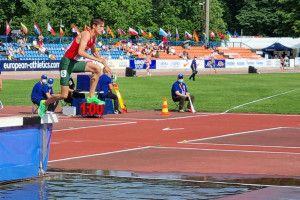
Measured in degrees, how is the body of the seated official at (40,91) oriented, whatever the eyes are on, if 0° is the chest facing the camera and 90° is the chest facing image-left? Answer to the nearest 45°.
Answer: approximately 315°

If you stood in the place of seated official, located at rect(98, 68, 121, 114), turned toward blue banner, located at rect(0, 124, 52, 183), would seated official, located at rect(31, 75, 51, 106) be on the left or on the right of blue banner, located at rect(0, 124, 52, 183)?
right

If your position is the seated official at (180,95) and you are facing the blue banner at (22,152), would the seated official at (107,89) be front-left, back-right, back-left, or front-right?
front-right
